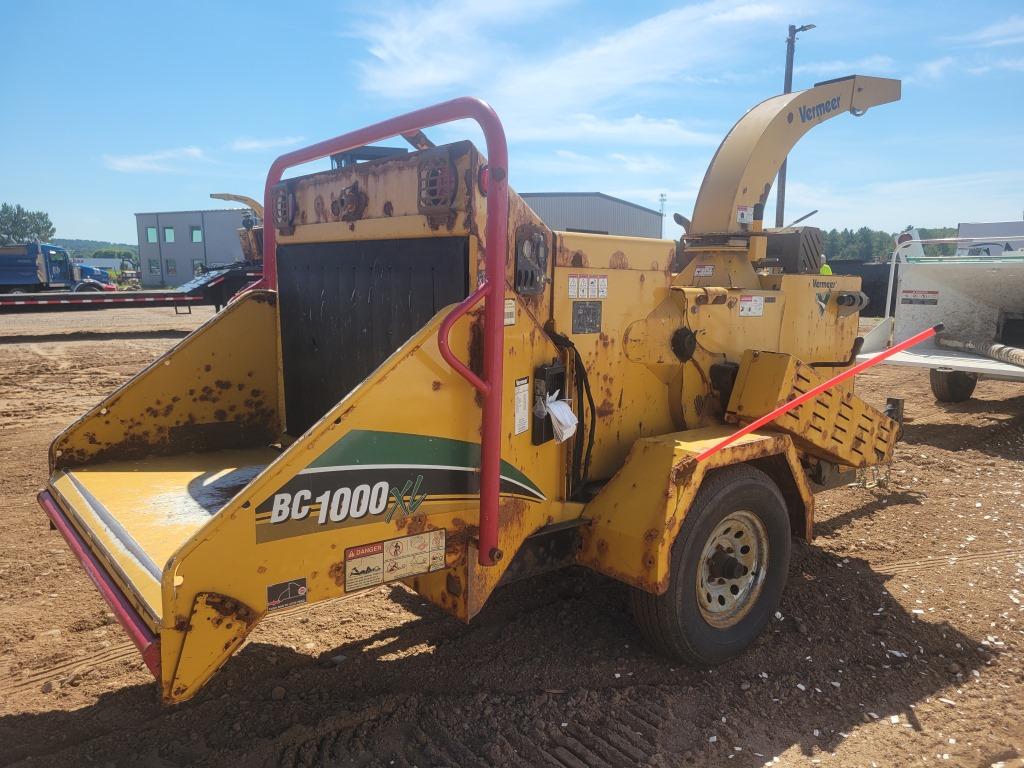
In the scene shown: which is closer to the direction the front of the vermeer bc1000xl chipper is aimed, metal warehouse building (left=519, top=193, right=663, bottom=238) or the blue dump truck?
the metal warehouse building

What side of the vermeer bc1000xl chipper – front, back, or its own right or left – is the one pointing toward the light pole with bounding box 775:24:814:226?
front

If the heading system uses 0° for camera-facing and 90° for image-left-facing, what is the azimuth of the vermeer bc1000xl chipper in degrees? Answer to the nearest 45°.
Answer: approximately 225°

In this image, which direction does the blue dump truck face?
to the viewer's right

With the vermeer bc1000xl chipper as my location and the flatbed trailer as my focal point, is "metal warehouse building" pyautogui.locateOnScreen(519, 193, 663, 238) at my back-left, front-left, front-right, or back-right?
front-right

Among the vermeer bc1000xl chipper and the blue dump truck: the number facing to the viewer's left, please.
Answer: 0

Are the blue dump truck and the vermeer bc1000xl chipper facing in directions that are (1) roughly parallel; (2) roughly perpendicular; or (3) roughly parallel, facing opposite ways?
roughly parallel

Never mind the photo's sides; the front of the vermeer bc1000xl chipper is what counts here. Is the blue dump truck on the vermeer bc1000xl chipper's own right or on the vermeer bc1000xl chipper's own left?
on the vermeer bc1000xl chipper's own left

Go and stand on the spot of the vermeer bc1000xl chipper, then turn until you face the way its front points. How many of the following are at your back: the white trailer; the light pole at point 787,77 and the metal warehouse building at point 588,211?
0

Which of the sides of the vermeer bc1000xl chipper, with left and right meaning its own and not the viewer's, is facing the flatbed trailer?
left

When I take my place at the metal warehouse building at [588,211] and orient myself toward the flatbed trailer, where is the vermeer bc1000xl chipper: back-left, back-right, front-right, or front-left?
front-left

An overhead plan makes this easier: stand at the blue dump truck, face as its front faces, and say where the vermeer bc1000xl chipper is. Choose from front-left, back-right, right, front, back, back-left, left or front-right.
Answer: right

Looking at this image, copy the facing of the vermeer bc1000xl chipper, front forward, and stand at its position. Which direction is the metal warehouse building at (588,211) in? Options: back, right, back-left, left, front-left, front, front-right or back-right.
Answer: front-left

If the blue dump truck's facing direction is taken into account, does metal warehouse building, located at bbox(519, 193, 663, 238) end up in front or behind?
in front

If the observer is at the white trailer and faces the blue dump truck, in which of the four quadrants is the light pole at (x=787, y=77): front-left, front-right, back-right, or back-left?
front-right

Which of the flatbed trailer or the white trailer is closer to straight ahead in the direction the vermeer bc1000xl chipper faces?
the white trailer
